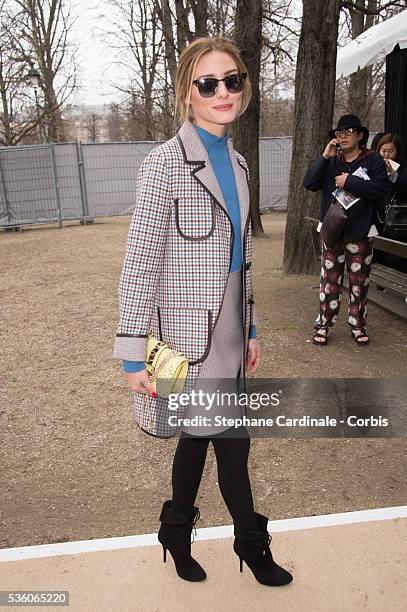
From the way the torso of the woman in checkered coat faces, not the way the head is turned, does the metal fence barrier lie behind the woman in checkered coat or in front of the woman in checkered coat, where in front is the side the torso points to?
behind

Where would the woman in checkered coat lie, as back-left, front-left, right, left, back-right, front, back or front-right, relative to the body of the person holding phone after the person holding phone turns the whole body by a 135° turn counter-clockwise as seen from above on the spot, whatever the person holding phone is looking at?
back-right

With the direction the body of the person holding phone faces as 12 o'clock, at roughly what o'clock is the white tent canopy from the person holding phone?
The white tent canopy is roughly at 6 o'clock from the person holding phone.

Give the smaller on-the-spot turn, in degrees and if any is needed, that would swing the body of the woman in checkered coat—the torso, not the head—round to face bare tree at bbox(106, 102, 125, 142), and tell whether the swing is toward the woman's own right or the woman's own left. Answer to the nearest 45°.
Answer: approximately 135° to the woman's own left

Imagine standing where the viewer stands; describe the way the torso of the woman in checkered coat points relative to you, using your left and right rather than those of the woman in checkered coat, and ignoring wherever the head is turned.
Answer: facing the viewer and to the right of the viewer

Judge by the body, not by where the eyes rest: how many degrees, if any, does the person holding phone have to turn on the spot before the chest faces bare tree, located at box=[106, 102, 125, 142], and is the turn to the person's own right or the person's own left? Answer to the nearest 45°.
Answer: approximately 135° to the person's own right

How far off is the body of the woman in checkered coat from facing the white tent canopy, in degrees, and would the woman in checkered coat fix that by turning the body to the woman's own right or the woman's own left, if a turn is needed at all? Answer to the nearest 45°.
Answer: approximately 135° to the woman's own left

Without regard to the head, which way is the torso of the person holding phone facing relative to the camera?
toward the camera

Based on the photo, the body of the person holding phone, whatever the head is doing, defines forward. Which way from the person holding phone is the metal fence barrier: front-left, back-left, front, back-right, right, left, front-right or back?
back-right
